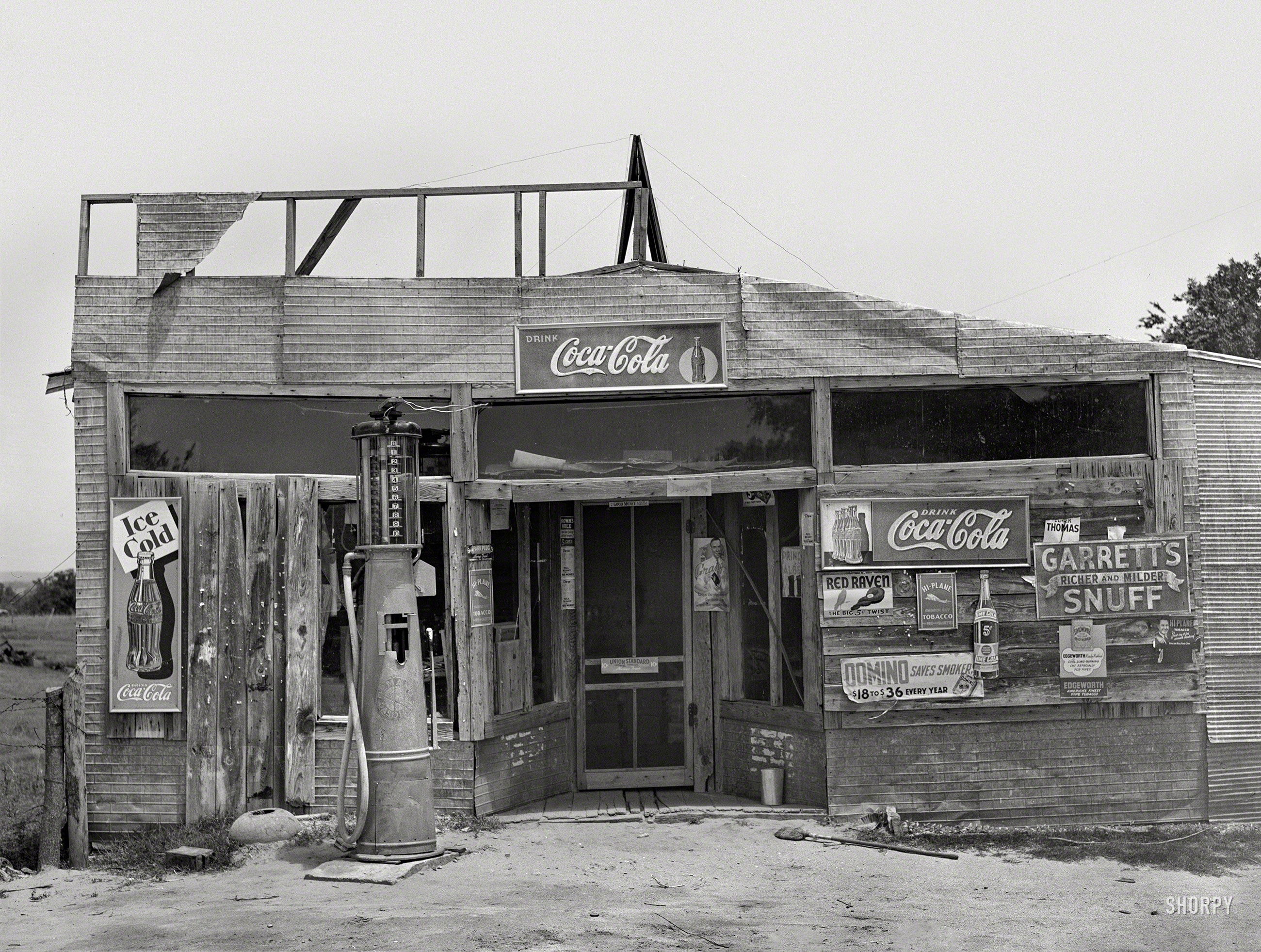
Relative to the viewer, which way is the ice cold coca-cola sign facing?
toward the camera

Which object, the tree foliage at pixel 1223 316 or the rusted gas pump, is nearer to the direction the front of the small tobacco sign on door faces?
the rusted gas pump

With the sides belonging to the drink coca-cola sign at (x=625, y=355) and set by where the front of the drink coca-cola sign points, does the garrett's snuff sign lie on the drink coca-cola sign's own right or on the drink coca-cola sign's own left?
on the drink coca-cola sign's own left

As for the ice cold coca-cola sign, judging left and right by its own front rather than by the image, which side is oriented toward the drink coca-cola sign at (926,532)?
left

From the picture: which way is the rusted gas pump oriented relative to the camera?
toward the camera

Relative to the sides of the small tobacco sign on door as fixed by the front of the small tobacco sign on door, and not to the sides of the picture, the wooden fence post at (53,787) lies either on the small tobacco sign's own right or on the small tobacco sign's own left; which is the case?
on the small tobacco sign's own right

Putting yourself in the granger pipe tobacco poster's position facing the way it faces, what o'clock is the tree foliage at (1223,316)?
The tree foliage is roughly at 7 o'clock from the granger pipe tobacco poster.

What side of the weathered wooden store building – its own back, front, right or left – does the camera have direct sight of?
front

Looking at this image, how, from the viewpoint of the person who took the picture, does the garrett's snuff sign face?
facing the viewer

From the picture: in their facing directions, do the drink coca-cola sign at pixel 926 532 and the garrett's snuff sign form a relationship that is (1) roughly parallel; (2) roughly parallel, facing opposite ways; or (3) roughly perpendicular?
roughly parallel

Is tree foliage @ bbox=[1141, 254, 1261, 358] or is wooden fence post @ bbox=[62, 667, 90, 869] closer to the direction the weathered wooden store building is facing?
the wooden fence post

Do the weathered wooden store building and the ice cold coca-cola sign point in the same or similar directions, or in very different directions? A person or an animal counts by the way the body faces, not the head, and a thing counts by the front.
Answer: same or similar directions

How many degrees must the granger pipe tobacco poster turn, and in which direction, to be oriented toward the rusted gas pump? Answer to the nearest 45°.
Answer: approximately 45° to its right

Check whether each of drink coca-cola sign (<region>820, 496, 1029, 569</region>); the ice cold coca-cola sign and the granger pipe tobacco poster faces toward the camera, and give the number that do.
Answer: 3
